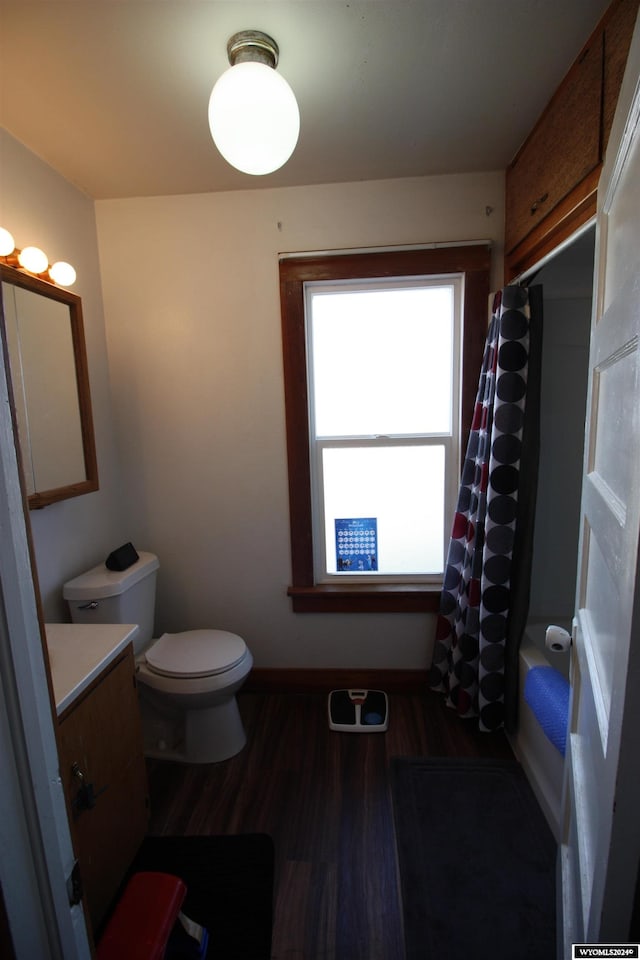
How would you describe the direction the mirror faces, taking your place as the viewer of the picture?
facing the viewer and to the right of the viewer

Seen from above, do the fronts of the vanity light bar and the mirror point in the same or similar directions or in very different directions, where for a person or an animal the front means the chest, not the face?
same or similar directions

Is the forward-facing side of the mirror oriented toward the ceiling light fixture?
yes

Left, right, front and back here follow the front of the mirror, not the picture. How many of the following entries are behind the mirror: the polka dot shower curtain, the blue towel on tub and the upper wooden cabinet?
0

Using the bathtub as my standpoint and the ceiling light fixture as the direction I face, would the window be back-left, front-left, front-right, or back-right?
front-right

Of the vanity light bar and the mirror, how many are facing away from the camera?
0

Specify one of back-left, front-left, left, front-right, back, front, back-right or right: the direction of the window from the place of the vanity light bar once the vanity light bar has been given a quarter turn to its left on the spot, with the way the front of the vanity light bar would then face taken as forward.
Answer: front-right

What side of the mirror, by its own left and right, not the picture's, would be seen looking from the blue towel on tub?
front

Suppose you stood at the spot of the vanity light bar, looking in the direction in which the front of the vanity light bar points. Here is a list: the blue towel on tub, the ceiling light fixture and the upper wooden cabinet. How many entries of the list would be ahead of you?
3

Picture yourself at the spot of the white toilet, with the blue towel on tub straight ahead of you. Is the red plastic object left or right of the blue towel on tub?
right

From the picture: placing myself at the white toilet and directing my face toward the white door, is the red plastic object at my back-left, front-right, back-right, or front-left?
front-right
